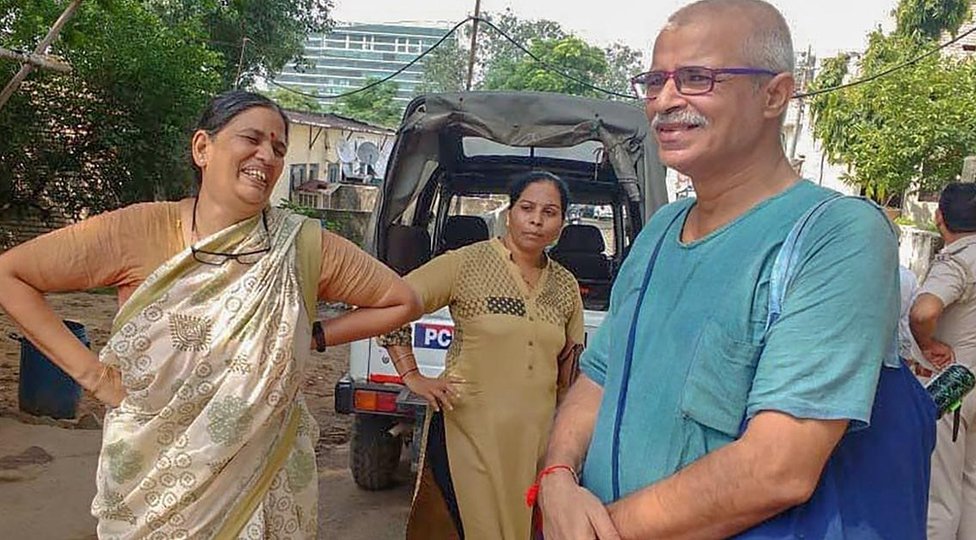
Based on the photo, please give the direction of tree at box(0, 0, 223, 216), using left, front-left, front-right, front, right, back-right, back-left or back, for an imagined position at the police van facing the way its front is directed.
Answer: front-left

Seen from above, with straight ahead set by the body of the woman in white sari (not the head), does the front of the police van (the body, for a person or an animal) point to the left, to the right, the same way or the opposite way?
the opposite way

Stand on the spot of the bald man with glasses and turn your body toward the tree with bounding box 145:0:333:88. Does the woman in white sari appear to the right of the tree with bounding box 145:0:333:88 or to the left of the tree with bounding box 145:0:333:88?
left

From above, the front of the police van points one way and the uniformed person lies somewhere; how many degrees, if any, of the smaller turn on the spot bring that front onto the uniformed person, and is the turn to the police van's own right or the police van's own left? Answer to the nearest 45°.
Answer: approximately 135° to the police van's own right

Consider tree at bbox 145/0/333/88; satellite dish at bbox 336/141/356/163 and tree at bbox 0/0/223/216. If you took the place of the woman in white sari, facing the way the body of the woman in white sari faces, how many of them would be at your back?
3

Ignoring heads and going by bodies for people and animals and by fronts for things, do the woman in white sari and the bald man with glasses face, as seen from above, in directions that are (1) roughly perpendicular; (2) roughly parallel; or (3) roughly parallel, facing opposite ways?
roughly perpendicular

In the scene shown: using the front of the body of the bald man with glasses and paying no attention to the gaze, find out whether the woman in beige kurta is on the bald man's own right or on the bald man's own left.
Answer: on the bald man's own right

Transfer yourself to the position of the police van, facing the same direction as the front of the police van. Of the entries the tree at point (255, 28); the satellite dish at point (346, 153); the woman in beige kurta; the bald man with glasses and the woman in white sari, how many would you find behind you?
3

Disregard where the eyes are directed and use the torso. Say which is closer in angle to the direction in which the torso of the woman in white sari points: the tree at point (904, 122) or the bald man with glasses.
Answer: the bald man with glasses

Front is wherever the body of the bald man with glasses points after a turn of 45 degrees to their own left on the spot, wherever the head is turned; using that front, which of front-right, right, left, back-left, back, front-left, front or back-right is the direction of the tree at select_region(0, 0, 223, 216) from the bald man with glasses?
back-right

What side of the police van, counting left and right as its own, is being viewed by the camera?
back

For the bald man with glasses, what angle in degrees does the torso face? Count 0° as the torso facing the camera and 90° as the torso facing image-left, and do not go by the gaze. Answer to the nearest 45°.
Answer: approximately 45°

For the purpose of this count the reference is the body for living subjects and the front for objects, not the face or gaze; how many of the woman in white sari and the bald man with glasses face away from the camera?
0

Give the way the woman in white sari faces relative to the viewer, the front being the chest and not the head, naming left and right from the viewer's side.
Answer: facing the viewer

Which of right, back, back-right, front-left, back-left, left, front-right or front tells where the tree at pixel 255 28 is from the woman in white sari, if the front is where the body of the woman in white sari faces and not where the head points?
back

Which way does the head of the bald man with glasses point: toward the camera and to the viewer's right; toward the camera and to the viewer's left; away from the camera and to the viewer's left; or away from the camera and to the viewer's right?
toward the camera and to the viewer's left

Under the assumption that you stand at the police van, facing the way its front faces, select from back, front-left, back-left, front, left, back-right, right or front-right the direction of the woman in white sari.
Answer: back

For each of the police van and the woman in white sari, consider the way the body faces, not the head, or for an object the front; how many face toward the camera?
1
